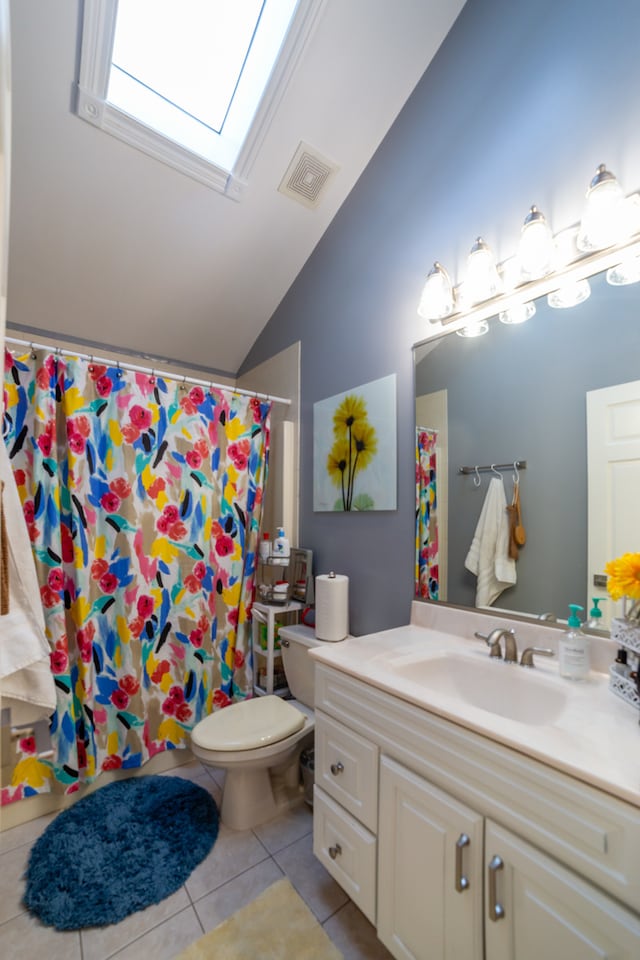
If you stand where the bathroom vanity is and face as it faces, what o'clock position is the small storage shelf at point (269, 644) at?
The small storage shelf is roughly at 3 o'clock from the bathroom vanity.

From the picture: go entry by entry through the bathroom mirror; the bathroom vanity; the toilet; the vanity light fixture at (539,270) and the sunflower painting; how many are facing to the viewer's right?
0

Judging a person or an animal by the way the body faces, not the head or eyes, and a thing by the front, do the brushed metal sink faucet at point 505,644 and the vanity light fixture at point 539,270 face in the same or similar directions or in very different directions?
same or similar directions

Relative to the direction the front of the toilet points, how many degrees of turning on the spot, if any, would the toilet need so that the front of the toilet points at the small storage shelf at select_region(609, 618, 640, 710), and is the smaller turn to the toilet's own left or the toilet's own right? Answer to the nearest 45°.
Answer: approximately 90° to the toilet's own left

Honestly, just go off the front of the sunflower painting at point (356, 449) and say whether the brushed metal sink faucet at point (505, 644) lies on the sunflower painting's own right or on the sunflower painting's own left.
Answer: on the sunflower painting's own left

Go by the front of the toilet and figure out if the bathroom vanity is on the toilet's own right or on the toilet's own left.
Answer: on the toilet's own left

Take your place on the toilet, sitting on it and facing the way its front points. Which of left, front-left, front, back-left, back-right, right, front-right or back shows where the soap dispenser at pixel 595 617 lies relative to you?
left

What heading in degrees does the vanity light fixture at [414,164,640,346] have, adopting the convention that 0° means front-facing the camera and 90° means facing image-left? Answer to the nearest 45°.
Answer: approximately 45°

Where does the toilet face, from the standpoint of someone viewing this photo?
facing the viewer and to the left of the viewer

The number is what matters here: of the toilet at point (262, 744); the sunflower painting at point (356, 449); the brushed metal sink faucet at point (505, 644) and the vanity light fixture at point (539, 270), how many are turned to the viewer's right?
0

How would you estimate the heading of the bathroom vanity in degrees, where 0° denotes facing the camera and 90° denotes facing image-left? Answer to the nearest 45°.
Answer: approximately 45°

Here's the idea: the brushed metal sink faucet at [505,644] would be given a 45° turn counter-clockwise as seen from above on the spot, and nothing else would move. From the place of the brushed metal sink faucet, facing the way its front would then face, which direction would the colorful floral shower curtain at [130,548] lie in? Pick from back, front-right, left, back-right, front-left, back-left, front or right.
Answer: right

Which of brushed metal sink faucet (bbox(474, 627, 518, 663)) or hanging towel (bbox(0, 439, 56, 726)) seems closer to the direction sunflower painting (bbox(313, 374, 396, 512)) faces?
the hanging towel

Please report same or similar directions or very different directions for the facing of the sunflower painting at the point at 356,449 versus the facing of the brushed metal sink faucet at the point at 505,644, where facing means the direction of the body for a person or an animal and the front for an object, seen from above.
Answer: same or similar directions

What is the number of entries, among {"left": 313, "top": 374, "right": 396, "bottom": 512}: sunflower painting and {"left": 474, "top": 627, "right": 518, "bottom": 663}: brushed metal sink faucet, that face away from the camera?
0
